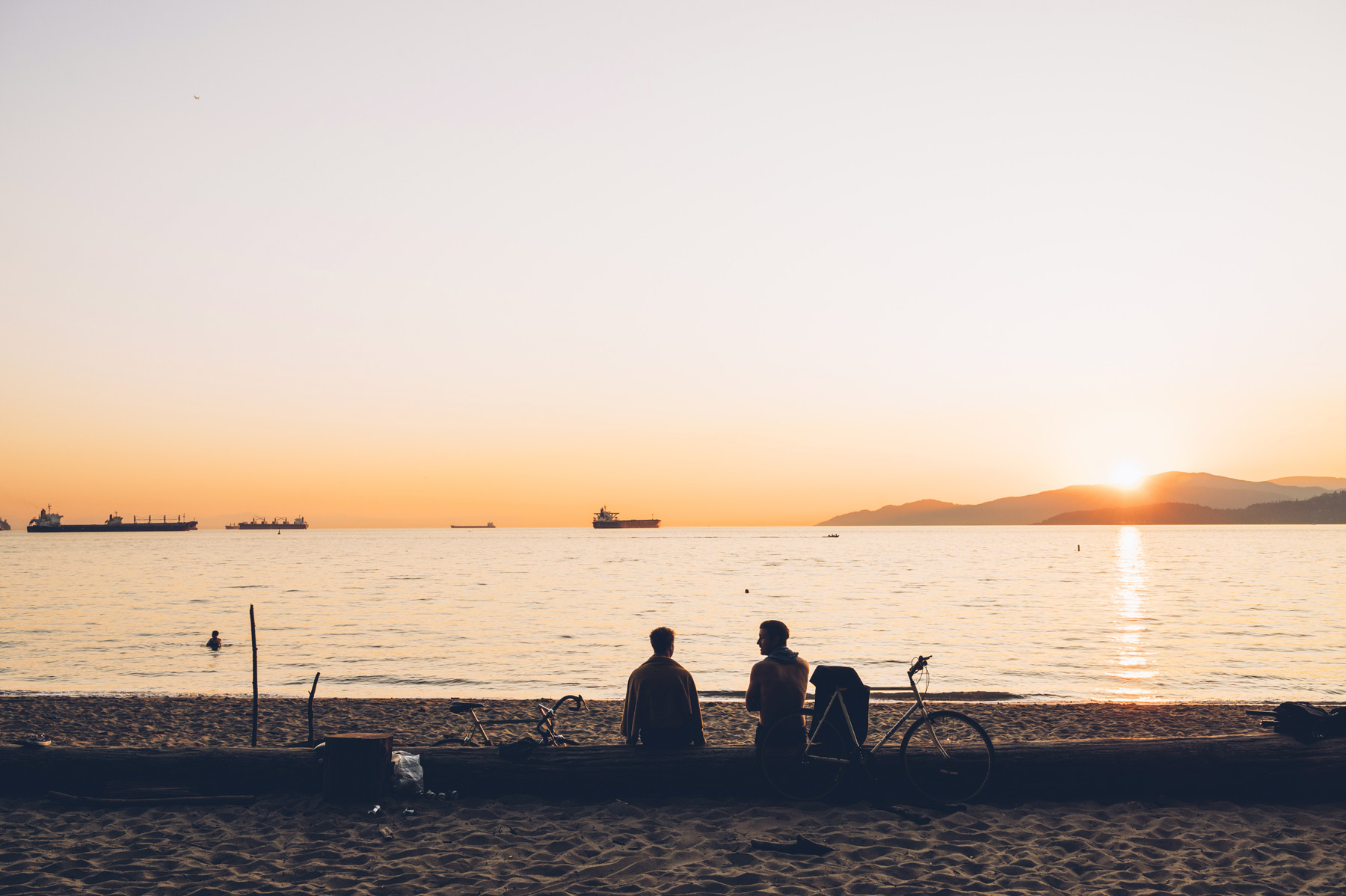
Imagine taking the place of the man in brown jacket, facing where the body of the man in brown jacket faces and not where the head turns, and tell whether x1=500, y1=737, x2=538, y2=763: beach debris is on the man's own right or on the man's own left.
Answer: on the man's own left

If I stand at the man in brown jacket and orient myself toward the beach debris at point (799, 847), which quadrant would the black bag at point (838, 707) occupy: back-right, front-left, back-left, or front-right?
front-left

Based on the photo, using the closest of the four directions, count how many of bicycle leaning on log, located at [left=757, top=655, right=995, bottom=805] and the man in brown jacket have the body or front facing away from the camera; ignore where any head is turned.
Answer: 1

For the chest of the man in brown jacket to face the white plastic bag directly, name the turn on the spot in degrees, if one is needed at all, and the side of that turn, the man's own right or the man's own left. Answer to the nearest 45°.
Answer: approximately 90° to the man's own left

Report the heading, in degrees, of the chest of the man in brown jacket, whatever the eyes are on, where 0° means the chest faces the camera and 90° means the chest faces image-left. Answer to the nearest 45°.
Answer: approximately 180°

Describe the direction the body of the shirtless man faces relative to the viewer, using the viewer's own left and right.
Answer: facing away from the viewer and to the left of the viewer

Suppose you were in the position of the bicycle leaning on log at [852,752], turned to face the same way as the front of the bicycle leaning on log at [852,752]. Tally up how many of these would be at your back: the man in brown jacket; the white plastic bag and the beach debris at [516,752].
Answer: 3

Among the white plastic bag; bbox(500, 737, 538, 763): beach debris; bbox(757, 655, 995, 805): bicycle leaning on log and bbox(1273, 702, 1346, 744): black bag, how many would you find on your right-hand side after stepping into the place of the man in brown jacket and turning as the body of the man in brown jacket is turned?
2

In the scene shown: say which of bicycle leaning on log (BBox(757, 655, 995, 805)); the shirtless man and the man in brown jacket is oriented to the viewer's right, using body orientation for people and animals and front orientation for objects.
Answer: the bicycle leaning on log

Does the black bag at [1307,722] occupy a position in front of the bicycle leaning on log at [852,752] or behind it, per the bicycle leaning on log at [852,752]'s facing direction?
in front

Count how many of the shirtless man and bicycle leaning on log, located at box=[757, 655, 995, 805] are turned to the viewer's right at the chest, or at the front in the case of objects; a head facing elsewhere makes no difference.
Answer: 1

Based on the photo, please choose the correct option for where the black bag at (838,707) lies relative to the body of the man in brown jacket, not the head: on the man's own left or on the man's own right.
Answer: on the man's own right

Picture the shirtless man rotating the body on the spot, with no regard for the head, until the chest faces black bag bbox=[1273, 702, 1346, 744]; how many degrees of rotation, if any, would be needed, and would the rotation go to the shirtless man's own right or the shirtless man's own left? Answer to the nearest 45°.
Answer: approximately 135° to the shirtless man's own right

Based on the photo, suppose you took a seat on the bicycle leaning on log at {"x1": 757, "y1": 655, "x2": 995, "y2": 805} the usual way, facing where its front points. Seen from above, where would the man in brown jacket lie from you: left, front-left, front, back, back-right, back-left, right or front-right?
back

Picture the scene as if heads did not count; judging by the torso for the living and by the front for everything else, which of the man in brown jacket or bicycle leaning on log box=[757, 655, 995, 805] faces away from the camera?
the man in brown jacket

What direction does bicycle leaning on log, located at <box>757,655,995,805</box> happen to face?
to the viewer's right
